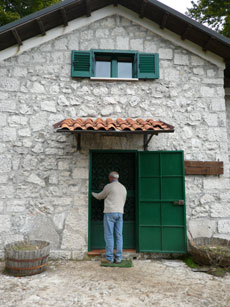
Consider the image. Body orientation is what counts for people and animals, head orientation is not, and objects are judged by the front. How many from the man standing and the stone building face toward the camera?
1

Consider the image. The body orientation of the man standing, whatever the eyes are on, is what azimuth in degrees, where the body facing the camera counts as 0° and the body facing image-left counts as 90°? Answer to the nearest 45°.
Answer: approximately 135°

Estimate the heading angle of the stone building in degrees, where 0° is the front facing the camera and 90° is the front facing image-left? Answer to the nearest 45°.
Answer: approximately 0°

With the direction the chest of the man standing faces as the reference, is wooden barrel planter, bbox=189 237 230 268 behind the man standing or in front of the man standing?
behind

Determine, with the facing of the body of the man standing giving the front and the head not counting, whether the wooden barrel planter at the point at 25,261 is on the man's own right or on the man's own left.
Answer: on the man's own left
